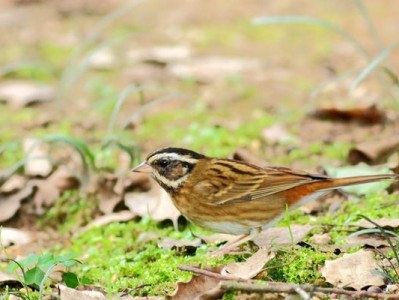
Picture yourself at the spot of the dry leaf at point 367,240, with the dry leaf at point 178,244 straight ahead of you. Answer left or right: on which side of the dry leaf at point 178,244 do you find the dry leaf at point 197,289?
left

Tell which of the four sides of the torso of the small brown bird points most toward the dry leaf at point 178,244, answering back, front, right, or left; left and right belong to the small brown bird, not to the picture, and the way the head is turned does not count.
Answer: front

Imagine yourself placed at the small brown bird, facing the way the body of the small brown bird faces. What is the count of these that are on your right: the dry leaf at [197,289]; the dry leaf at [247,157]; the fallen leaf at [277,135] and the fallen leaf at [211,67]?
3

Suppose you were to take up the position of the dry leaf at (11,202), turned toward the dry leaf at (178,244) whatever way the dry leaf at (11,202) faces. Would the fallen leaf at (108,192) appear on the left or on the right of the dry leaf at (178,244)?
left

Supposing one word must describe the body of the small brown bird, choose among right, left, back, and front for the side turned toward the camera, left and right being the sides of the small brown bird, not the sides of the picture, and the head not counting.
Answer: left

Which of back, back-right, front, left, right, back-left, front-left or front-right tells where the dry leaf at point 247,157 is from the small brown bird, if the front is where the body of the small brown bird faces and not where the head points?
right

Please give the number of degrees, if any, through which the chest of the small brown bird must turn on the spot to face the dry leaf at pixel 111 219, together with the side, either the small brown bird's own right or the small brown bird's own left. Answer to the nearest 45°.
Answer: approximately 45° to the small brown bird's own right

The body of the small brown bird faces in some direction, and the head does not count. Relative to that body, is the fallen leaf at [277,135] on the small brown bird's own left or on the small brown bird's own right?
on the small brown bird's own right

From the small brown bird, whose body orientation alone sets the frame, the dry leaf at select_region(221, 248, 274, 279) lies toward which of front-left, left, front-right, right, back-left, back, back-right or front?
left

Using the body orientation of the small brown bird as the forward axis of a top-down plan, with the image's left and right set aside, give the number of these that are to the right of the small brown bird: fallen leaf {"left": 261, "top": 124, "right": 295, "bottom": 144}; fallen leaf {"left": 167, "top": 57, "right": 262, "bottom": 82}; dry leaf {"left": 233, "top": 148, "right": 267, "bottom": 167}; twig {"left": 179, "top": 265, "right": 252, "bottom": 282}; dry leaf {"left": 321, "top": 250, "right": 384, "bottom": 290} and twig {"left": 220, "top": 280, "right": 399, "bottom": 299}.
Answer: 3

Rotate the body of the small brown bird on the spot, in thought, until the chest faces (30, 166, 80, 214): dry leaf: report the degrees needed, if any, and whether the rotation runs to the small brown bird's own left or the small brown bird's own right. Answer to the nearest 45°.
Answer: approximately 45° to the small brown bird's own right

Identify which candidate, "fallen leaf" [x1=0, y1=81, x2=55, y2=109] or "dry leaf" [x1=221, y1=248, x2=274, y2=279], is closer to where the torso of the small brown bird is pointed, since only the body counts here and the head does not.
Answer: the fallen leaf

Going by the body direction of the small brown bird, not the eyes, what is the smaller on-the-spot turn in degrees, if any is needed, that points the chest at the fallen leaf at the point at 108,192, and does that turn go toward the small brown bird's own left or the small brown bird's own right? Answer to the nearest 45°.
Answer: approximately 45° to the small brown bird's own right
